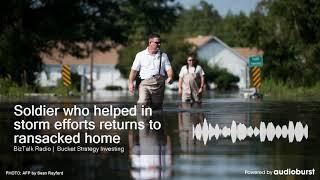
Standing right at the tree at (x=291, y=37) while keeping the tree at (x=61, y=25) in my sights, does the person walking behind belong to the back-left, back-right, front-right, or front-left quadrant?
front-left

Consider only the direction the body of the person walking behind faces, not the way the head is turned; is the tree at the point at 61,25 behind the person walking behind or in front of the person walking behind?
behind

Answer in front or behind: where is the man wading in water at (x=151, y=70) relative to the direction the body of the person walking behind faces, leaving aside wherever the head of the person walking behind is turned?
in front

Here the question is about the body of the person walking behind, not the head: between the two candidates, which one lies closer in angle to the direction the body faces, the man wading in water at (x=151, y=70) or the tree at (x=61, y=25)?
the man wading in water

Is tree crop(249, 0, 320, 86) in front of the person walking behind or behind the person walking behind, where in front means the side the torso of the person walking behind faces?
behind

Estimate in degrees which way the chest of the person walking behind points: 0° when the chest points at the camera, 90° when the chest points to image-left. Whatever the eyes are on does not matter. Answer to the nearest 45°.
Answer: approximately 0°

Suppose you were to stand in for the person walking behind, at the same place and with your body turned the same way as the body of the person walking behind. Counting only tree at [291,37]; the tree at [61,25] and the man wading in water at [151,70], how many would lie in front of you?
1
